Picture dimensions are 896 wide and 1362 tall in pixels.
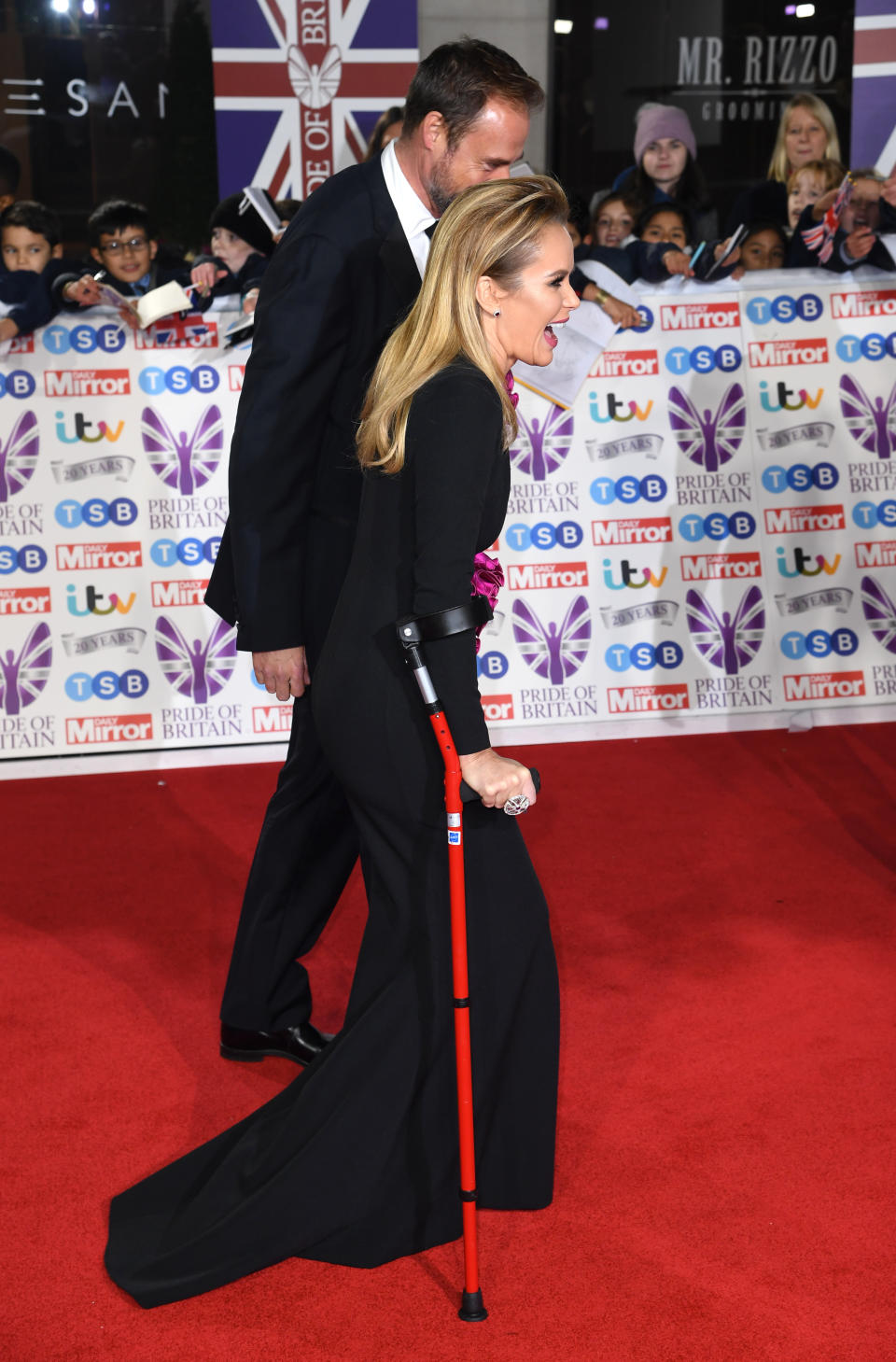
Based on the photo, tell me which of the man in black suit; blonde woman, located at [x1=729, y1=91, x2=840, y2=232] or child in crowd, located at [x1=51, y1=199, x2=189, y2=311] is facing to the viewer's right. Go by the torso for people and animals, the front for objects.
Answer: the man in black suit

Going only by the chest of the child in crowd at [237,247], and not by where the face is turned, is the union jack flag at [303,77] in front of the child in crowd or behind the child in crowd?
behind

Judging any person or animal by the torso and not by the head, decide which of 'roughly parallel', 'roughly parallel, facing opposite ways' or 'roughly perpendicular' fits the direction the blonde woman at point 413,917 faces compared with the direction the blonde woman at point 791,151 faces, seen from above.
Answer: roughly perpendicular

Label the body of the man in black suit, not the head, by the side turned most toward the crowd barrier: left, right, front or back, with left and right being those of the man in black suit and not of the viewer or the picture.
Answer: left

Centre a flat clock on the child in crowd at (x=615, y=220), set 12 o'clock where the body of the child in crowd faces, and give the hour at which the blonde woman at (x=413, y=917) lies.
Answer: The blonde woman is roughly at 12 o'clock from the child in crowd.

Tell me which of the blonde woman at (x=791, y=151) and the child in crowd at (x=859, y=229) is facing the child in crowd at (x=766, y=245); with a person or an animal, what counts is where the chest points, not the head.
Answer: the blonde woman

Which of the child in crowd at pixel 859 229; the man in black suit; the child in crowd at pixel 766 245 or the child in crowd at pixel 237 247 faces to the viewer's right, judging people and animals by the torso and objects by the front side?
the man in black suit

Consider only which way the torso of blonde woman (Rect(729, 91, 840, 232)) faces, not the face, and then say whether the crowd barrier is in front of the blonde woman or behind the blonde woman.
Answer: in front

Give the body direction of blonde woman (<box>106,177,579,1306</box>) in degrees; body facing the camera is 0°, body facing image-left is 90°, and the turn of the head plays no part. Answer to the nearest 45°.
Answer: approximately 270°

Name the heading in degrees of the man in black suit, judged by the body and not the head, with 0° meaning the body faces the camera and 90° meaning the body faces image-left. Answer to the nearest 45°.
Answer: approximately 270°

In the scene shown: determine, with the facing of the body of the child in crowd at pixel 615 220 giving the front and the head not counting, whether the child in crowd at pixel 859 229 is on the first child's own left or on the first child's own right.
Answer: on the first child's own left

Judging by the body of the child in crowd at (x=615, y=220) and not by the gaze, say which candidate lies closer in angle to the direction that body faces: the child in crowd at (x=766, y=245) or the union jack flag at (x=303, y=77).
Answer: the child in crowd

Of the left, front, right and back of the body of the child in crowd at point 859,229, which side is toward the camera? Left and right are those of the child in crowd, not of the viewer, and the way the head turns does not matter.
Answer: front

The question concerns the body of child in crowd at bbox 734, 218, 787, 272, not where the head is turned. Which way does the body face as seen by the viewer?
toward the camera

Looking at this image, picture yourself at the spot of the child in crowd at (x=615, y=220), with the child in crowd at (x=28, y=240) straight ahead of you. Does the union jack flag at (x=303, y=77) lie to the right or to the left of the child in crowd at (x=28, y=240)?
right
